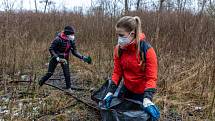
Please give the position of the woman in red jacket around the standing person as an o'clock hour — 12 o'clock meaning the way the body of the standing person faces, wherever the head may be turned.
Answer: The woman in red jacket is roughly at 1 o'clock from the standing person.

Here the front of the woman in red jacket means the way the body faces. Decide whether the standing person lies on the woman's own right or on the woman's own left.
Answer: on the woman's own right

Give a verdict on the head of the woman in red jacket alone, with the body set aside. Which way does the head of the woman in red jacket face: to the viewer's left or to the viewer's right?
to the viewer's left

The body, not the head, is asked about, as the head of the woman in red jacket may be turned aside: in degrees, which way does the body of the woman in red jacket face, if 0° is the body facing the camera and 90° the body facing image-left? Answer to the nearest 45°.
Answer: approximately 45°

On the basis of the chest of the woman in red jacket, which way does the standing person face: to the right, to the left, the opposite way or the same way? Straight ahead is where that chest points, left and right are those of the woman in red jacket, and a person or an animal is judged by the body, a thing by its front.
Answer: to the left
